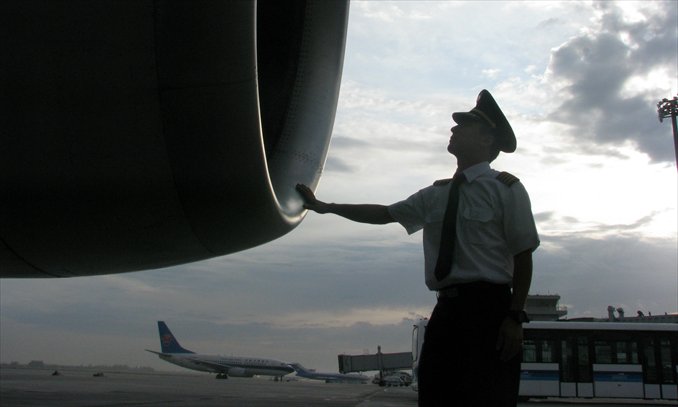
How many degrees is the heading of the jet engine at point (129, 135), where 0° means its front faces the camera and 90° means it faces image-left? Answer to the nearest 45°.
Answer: approximately 315°

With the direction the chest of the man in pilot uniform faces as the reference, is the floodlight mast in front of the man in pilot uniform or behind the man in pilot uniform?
behind

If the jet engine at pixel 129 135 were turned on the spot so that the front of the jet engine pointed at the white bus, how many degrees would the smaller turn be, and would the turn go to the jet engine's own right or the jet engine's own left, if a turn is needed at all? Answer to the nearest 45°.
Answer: approximately 90° to the jet engine's own left

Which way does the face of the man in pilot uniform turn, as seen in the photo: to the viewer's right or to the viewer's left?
to the viewer's left

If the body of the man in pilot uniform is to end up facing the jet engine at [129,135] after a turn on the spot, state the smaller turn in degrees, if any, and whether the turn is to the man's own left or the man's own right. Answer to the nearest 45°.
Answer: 0° — they already face it
